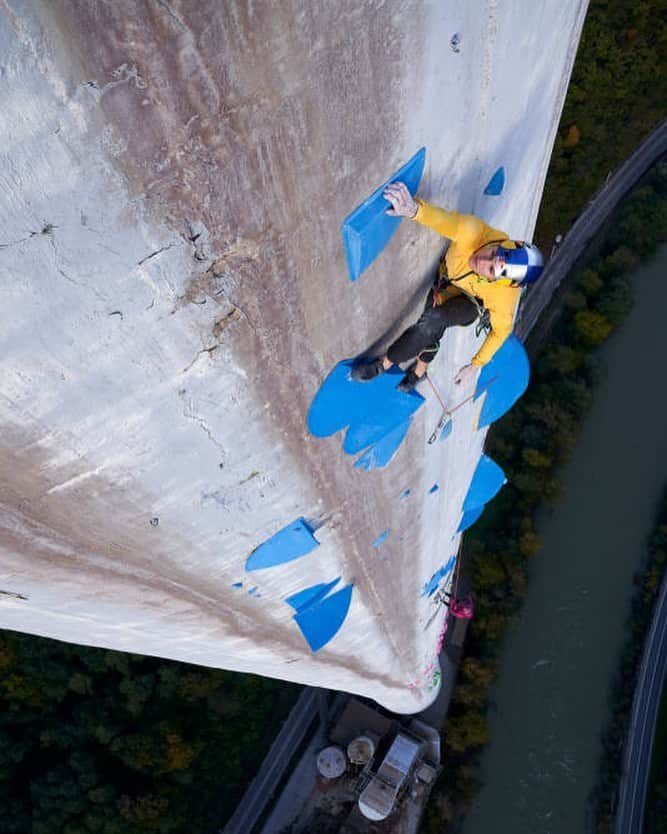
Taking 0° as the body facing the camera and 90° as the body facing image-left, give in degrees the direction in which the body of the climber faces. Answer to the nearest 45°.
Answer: approximately 45°

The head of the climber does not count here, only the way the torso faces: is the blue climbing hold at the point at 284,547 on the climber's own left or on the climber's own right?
on the climber's own right

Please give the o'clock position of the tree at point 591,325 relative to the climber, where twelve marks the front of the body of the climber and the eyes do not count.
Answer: The tree is roughly at 5 o'clock from the climber.

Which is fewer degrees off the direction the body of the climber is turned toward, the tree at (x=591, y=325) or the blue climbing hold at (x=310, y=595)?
the blue climbing hold

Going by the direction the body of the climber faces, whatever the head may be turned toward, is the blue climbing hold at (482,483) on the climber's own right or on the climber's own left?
on the climber's own right

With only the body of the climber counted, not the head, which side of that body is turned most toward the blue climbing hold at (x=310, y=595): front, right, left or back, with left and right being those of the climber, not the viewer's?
right
